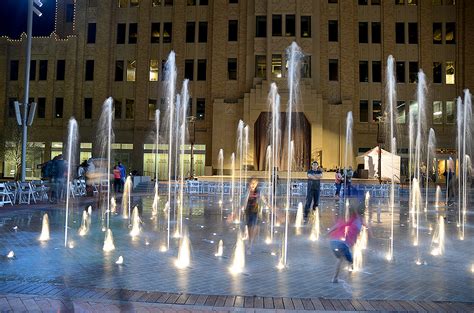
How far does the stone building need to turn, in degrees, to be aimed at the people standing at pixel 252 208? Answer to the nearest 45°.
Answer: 0° — it already faces them

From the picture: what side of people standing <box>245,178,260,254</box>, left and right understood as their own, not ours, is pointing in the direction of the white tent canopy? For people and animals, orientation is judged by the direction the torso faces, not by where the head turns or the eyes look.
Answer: back

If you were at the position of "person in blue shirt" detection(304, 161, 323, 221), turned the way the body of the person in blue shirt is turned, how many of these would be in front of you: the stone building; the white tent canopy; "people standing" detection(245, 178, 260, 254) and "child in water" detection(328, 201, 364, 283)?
2

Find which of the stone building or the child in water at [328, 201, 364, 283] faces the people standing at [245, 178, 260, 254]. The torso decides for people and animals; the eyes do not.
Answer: the stone building

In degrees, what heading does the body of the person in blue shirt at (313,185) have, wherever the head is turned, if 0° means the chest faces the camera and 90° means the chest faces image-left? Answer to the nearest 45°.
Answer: approximately 0°
